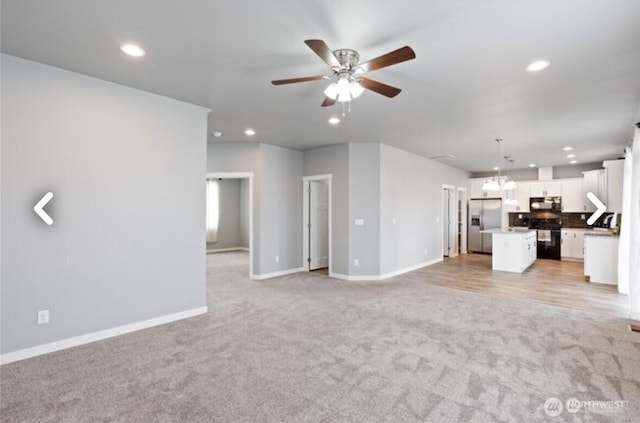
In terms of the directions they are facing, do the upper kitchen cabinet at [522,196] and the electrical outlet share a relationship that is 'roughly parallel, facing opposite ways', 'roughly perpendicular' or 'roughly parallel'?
roughly perpendicular

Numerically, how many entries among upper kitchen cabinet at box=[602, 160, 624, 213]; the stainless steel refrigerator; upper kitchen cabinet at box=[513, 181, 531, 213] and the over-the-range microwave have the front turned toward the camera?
3

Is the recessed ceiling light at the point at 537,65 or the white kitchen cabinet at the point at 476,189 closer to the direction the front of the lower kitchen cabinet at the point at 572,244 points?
the recessed ceiling light

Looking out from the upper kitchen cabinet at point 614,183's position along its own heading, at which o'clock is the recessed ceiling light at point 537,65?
The recessed ceiling light is roughly at 9 o'clock from the upper kitchen cabinet.

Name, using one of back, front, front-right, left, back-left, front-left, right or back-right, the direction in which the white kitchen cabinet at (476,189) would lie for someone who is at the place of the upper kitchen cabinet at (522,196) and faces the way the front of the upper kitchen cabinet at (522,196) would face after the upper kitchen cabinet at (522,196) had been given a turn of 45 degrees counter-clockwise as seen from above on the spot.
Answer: back-right

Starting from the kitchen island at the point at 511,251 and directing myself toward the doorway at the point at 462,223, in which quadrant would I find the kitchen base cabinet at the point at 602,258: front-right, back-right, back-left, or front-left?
back-right

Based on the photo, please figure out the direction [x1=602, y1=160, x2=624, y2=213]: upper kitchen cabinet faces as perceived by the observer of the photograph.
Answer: facing to the left of the viewer

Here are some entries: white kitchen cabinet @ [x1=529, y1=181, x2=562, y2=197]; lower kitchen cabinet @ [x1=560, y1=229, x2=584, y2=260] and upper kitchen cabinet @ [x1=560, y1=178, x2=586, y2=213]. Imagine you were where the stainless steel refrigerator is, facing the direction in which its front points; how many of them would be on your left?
3

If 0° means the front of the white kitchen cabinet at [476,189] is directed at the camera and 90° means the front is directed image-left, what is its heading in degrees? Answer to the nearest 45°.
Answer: approximately 0°

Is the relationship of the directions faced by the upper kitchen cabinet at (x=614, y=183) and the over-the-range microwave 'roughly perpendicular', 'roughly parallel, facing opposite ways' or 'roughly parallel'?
roughly perpendicular

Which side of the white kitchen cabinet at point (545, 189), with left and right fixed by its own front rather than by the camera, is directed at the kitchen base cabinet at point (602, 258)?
front

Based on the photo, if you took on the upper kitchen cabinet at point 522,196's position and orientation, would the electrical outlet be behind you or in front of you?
in front

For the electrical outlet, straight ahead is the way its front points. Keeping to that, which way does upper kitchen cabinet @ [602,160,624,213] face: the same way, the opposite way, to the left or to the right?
the opposite way
